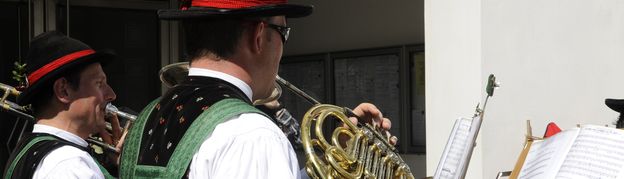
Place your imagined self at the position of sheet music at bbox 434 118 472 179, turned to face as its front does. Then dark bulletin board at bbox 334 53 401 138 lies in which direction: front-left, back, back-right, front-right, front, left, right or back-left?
back-right

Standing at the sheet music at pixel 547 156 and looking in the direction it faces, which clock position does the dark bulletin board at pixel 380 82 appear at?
The dark bulletin board is roughly at 4 o'clock from the sheet music.

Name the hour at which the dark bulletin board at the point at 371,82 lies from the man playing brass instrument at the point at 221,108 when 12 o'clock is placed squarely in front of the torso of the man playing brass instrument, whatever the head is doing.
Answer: The dark bulletin board is roughly at 11 o'clock from the man playing brass instrument.

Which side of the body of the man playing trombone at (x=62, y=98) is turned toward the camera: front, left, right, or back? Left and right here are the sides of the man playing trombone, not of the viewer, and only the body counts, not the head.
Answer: right

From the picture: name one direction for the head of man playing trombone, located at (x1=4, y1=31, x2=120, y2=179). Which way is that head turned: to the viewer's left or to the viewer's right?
to the viewer's right

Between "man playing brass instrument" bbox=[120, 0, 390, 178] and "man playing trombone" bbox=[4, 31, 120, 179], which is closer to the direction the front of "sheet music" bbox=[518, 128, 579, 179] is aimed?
the man playing brass instrument

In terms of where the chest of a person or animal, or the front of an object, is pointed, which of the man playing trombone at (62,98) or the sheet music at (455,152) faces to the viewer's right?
the man playing trombone

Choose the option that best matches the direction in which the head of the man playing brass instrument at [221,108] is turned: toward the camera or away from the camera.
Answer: away from the camera
